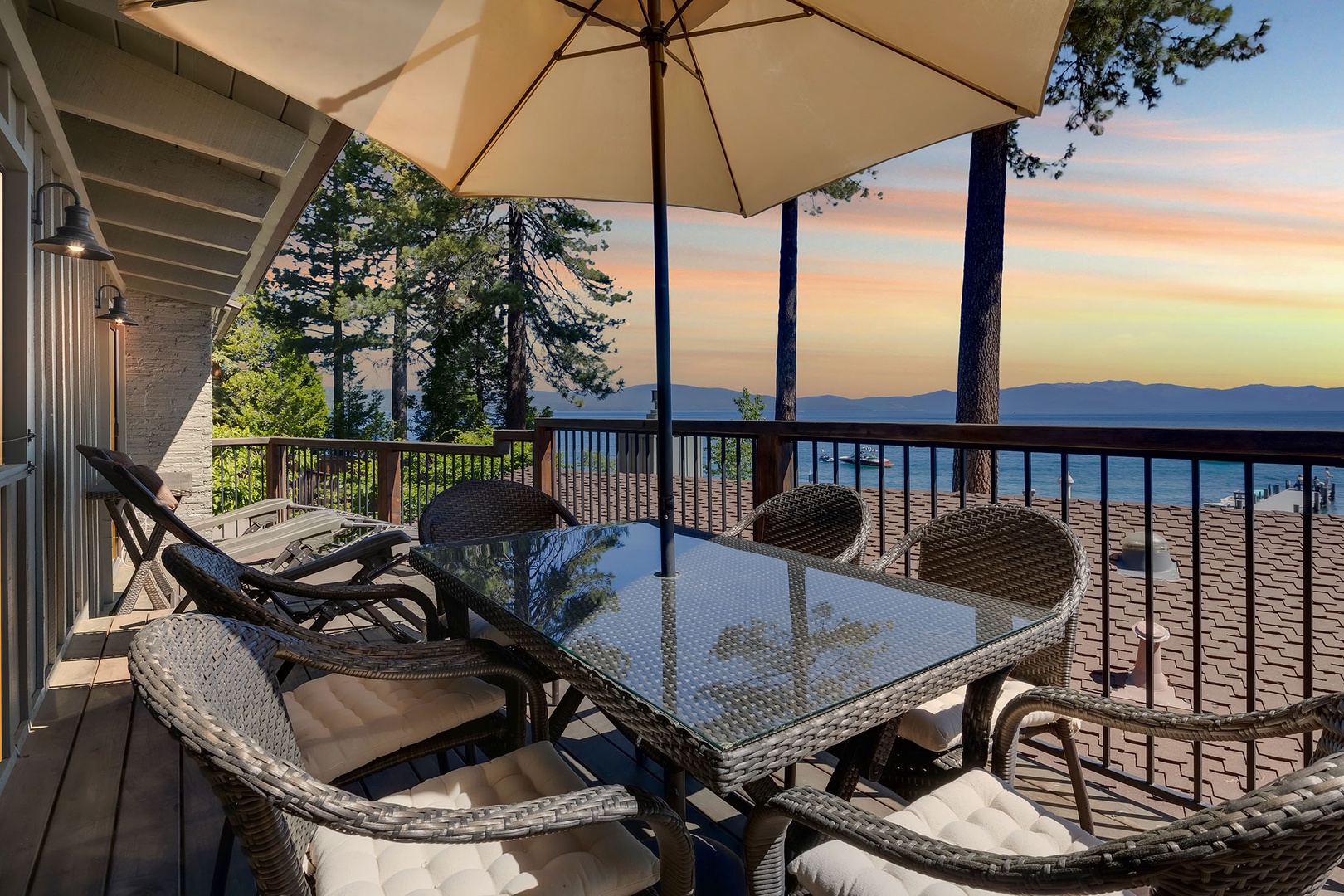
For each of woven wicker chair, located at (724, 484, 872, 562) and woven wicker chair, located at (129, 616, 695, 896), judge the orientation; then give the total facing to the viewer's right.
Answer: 1

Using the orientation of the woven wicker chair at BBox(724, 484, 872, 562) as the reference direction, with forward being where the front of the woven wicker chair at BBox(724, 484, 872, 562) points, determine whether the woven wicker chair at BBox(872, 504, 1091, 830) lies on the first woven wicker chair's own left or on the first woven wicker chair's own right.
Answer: on the first woven wicker chair's own left

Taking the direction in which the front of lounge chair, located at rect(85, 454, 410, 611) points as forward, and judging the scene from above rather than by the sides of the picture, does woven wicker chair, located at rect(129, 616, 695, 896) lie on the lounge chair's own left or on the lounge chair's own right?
on the lounge chair's own right

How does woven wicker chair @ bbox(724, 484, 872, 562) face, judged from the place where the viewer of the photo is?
facing the viewer and to the left of the viewer

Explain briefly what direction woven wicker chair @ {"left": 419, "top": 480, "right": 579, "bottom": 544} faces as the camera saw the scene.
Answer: facing the viewer and to the right of the viewer

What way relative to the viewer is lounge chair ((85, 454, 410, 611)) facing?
to the viewer's right

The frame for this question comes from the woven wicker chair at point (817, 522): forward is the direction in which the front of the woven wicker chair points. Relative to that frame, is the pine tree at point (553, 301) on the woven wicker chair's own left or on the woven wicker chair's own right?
on the woven wicker chair's own right

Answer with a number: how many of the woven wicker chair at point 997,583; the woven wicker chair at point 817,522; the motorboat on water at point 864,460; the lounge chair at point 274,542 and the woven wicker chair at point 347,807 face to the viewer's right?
2
